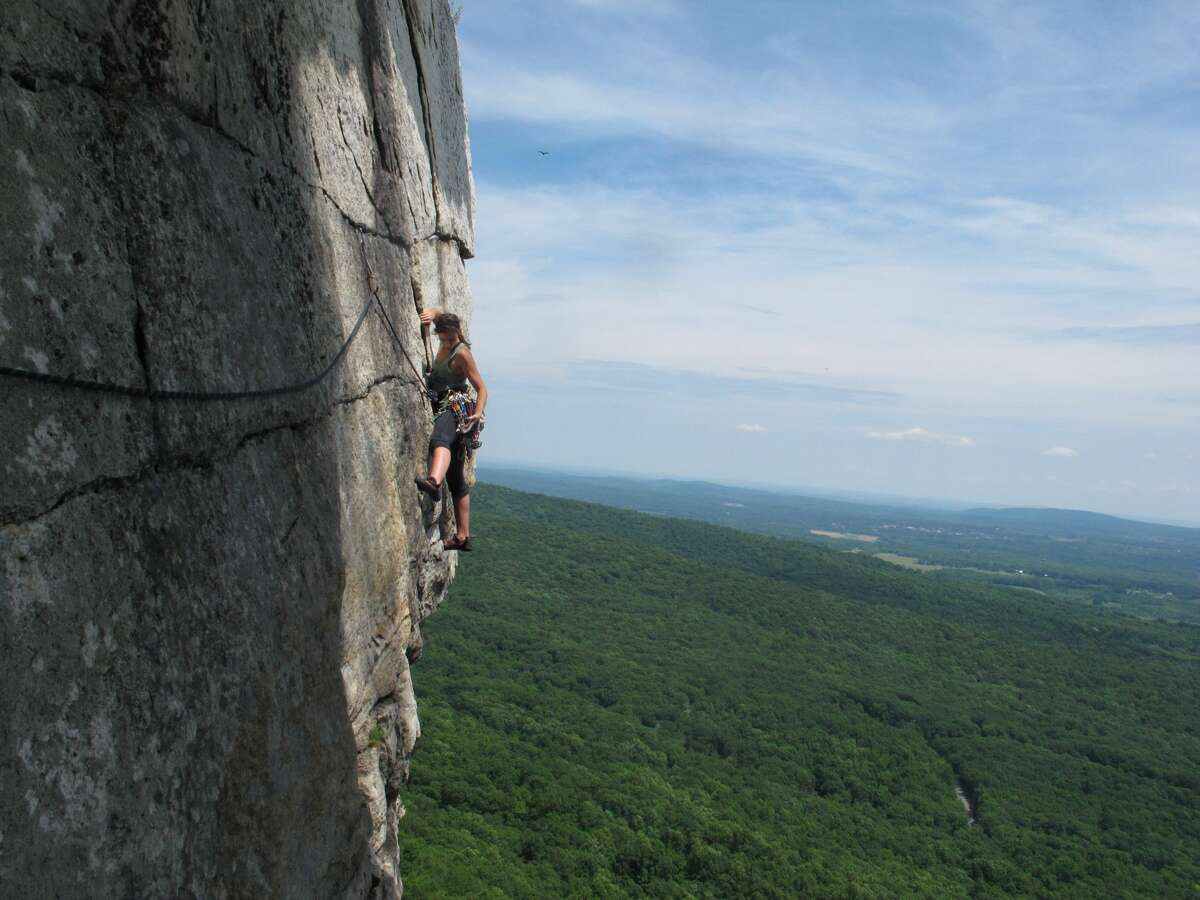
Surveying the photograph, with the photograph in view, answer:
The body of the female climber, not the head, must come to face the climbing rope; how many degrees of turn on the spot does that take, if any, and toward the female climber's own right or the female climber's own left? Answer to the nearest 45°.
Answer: approximately 45° to the female climber's own left

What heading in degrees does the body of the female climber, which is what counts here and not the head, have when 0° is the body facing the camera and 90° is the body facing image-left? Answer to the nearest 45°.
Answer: approximately 45°
